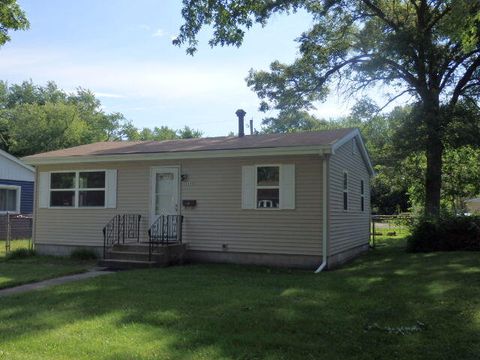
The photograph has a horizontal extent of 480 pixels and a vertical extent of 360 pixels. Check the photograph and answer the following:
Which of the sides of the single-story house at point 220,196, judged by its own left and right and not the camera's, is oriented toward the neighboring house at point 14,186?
right

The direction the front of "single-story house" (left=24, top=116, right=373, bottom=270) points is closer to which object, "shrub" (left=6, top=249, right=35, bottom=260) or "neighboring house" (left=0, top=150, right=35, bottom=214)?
the shrub

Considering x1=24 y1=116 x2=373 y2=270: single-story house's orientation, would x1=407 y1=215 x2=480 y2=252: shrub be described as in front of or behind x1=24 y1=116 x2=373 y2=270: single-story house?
behind

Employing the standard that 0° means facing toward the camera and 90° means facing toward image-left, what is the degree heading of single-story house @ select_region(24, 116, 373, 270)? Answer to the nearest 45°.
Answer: approximately 45°

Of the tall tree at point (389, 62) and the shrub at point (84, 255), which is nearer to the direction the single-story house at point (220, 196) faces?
the shrub

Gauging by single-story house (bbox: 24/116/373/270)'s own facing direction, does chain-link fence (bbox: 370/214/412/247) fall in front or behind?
behind

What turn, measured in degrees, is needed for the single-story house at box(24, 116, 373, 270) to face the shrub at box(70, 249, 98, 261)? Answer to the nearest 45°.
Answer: approximately 45° to its right
